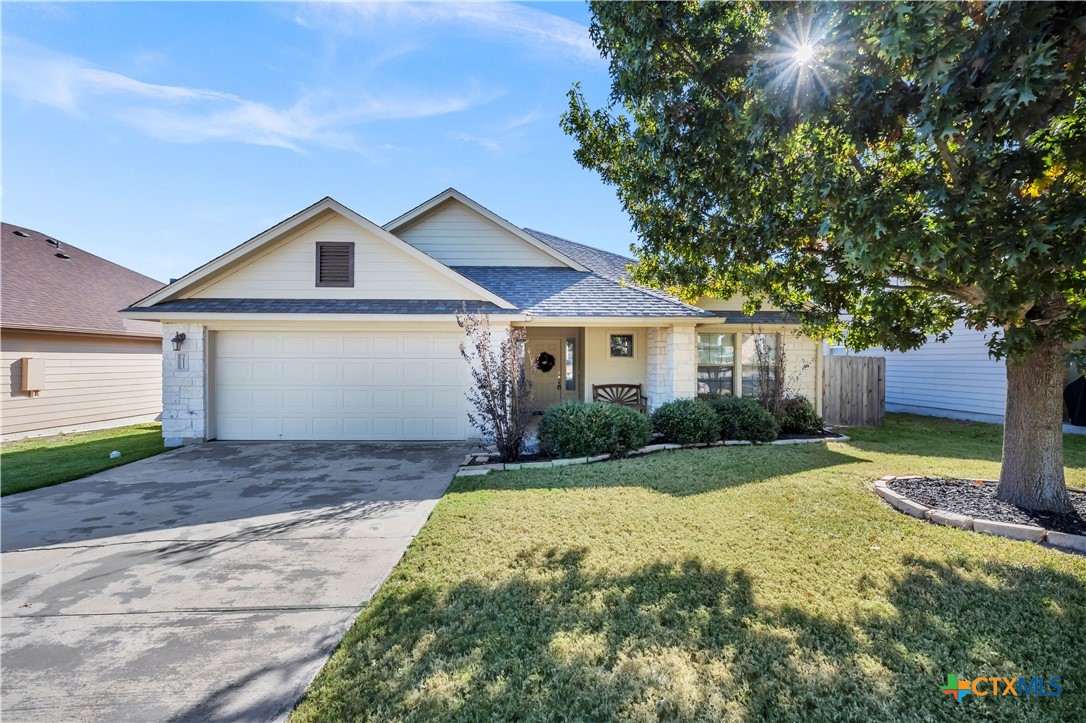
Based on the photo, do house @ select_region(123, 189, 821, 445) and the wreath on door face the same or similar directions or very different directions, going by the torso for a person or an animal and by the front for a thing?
same or similar directions

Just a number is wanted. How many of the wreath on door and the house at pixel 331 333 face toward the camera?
2

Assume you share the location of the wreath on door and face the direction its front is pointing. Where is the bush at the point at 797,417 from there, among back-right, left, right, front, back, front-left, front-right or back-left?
front-left

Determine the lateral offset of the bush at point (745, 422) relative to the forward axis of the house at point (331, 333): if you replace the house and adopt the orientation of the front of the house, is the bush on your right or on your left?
on your left

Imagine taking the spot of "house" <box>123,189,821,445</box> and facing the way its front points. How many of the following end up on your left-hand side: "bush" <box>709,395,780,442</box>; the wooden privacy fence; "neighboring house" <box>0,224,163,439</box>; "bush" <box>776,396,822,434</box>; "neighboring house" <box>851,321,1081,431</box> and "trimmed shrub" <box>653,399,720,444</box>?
5

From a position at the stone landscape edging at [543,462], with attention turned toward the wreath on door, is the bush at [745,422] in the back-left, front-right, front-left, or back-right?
front-right

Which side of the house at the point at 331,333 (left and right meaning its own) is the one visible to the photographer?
front

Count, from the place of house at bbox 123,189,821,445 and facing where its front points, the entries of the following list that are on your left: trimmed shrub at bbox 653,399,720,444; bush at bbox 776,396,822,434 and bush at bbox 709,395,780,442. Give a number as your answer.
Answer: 3

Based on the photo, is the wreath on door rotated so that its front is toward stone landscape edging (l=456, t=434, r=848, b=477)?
yes

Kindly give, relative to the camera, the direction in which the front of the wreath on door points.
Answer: facing the viewer

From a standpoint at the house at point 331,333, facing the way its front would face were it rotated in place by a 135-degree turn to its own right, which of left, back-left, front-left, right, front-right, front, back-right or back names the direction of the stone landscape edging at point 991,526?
back

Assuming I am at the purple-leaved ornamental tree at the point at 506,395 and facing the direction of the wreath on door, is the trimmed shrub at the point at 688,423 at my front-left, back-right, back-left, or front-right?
front-right

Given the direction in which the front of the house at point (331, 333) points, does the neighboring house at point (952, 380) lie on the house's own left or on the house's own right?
on the house's own left

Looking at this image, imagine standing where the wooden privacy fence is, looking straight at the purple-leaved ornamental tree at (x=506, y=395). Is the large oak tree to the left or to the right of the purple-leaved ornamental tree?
left
